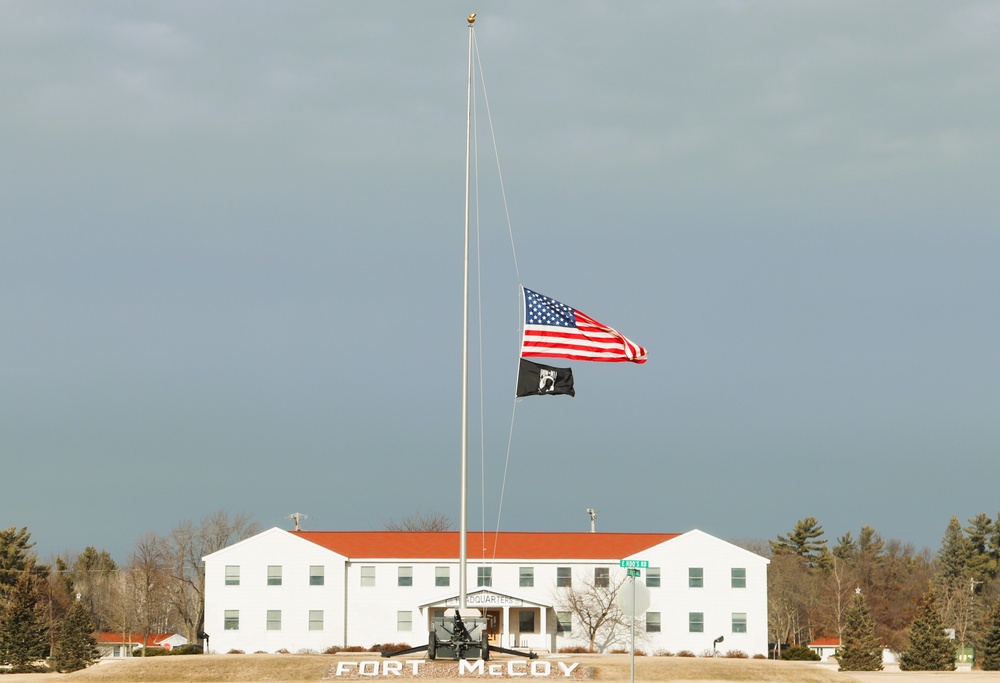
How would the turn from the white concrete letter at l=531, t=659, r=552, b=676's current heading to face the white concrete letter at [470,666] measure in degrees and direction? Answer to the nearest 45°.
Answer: approximately 45° to its right

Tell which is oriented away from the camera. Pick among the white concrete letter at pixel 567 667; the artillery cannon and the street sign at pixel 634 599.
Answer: the street sign

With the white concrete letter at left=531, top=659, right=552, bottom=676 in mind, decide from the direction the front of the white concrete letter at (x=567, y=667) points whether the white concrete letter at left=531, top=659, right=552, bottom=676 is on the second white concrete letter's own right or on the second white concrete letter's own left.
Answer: on the second white concrete letter's own right

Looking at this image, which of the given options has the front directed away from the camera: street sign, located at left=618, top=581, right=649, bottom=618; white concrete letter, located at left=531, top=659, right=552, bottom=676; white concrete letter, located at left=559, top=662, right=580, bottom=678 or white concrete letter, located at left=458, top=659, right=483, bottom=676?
the street sign

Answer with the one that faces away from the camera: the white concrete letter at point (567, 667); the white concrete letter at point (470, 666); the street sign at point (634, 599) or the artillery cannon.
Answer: the street sign
